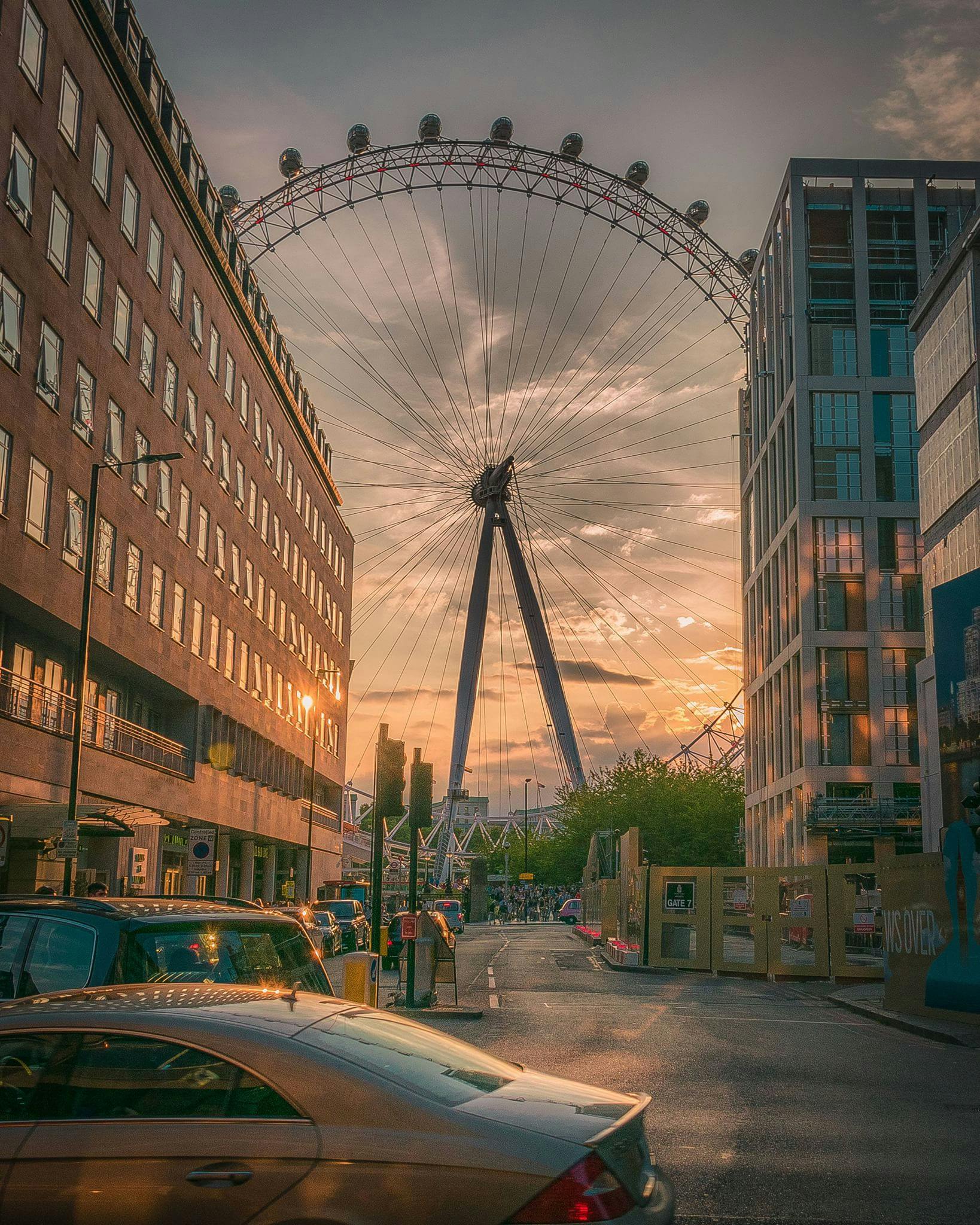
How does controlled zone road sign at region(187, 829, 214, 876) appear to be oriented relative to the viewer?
toward the camera

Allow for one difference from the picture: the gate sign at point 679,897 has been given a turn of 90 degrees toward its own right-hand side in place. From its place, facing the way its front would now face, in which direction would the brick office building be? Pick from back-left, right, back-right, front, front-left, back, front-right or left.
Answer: front

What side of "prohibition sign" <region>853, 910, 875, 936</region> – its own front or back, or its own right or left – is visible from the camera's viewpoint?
front

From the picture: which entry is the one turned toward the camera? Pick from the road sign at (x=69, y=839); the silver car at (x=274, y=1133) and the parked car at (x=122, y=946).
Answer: the road sign

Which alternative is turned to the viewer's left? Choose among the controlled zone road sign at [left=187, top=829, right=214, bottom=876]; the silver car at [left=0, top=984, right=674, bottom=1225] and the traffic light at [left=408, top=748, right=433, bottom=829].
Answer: the silver car

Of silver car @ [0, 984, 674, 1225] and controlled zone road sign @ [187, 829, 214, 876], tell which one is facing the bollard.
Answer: the controlled zone road sign

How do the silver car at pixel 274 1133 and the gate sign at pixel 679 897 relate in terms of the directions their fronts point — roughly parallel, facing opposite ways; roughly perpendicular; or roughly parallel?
roughly perpendicular

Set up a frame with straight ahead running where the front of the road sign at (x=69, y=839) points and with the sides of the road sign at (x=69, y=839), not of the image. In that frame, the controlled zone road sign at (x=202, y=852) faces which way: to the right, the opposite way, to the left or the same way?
the same way

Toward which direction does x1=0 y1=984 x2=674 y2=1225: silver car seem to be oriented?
to the viewer's left

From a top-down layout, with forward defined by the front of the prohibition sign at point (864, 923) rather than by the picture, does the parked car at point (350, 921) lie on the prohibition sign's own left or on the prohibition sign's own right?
on the prohibition sign's own right

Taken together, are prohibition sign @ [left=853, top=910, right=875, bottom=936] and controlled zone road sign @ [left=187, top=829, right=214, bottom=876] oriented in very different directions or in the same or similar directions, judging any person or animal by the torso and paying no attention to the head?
same or similar directions

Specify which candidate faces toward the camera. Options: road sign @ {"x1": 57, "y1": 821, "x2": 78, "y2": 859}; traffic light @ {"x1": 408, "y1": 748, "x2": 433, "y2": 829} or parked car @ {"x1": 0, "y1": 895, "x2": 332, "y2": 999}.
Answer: the road sign

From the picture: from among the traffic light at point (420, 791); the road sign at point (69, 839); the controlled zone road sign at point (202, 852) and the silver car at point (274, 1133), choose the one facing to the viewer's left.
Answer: the silver car

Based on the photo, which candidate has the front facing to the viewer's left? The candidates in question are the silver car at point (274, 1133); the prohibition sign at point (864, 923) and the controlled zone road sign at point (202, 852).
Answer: the silver car

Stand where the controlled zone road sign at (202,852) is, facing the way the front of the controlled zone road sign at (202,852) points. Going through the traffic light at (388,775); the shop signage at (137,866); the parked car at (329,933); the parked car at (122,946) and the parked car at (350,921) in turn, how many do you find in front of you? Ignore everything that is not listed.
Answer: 2
